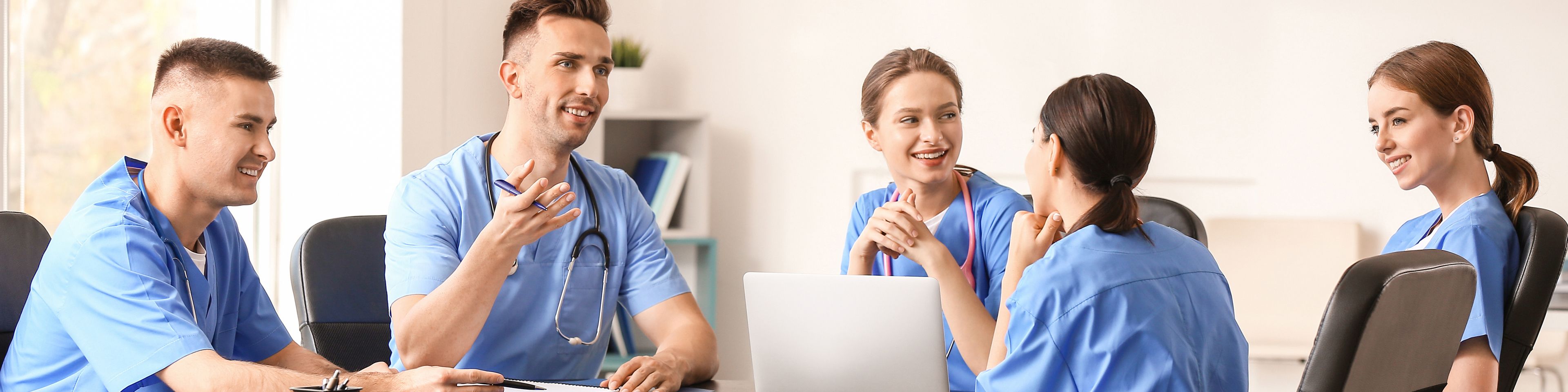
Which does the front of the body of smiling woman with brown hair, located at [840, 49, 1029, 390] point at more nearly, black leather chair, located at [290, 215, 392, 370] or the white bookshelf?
the black leather chair

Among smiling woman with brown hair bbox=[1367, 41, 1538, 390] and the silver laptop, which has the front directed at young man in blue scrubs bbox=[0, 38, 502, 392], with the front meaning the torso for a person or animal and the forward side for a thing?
the smiling woman with brown hair

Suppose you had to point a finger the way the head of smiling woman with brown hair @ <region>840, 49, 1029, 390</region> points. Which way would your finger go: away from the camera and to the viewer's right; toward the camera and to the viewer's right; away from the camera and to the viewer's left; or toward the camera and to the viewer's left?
toward the camera and to the viewer's right

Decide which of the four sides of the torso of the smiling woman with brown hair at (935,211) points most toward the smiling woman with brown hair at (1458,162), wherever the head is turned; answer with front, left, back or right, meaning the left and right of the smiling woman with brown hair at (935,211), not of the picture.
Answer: left

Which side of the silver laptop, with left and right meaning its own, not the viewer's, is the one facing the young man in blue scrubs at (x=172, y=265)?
left

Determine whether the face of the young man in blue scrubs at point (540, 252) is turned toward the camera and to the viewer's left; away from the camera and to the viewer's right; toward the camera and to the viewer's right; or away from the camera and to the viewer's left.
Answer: toward the camera and to the viewer's right

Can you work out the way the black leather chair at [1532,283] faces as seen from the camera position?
facing to the left of the viewer

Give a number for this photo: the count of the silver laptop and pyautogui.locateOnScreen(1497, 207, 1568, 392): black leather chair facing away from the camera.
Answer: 1

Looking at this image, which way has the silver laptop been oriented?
away from the camera
